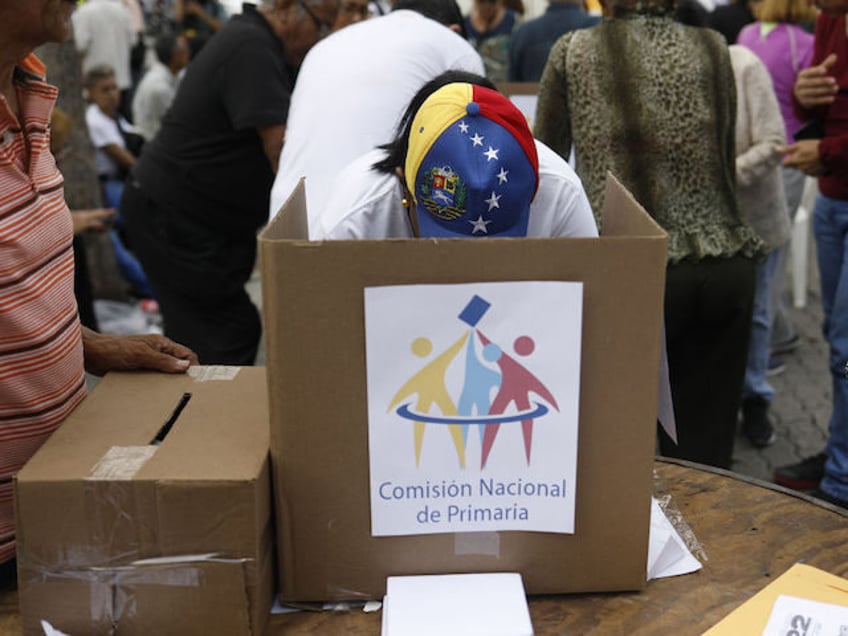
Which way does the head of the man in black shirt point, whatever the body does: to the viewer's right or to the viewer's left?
to the viewer's right

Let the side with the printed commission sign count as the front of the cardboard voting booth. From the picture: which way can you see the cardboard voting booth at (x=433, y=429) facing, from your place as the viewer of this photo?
facing the viewer

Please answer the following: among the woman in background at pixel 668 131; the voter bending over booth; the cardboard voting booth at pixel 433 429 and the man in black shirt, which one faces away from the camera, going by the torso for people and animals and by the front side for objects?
the woman in background

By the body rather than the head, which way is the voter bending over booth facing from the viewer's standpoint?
toward the camera

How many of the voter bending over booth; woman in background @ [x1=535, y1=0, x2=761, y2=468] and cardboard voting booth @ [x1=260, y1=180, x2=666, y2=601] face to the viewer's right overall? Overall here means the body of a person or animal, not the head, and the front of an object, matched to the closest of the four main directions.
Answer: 0

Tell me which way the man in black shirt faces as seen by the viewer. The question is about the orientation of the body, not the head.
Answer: to the viewer's right

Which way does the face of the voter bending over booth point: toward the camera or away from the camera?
toward the camera

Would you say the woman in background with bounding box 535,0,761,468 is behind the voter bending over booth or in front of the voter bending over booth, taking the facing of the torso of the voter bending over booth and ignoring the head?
behind

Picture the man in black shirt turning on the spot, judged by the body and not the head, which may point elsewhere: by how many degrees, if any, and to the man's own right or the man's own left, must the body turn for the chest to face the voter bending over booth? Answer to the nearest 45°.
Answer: approximately 90° to the man's own right

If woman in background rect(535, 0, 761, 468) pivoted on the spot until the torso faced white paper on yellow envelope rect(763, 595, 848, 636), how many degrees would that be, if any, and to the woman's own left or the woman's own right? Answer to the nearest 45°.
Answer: approximately 180°

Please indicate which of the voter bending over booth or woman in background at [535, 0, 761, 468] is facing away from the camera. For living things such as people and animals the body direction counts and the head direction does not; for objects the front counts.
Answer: the woman in background

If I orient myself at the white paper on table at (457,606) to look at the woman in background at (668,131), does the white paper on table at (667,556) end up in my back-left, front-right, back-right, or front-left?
front-right

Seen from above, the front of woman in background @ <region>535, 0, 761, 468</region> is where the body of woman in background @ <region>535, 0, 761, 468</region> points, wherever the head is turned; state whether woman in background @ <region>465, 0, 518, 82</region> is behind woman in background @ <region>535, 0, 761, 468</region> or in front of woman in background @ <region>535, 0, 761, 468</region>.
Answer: in front

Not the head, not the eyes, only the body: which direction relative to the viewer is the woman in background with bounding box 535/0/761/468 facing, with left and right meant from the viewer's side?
facing away from the viewer
